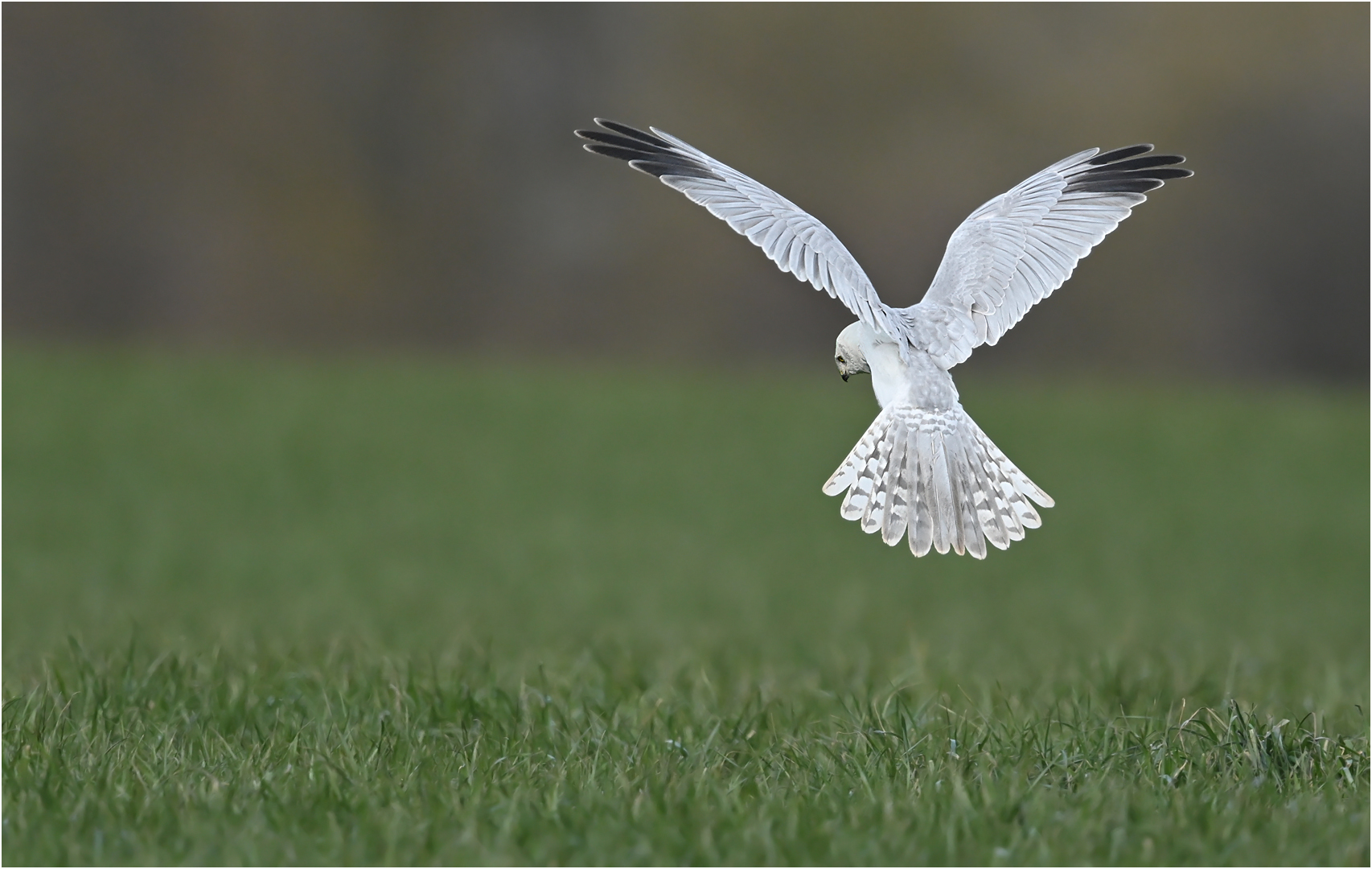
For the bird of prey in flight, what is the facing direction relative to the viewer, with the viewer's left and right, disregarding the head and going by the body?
facing away from the viewer and to the left of the viewer
